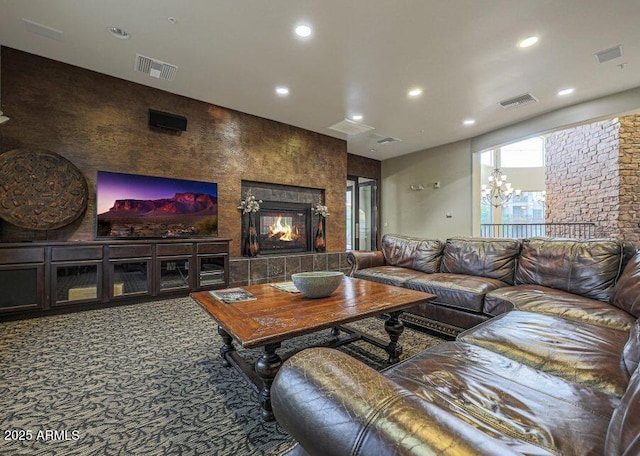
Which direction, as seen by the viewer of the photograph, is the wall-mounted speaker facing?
facing the viewer and to the right of the viewer

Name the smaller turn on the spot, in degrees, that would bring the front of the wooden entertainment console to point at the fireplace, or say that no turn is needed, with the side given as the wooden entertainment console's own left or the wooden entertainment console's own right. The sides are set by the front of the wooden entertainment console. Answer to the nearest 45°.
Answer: approximately 45° to the wooden entertainment console's own left

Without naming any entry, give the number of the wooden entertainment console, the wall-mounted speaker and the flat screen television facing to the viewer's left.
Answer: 0

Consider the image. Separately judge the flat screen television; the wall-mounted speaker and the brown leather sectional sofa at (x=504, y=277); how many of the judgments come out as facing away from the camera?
0

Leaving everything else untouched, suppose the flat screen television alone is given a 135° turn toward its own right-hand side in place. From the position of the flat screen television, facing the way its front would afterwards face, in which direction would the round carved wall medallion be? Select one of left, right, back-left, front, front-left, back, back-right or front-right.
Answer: front

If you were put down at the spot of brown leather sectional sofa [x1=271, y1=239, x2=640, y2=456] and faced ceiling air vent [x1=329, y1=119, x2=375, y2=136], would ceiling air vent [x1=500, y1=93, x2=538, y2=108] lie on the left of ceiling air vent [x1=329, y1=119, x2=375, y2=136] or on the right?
right

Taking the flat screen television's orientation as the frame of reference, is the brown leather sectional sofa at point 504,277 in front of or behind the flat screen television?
in front

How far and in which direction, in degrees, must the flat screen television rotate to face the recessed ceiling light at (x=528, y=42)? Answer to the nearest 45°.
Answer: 0° — it already faces it

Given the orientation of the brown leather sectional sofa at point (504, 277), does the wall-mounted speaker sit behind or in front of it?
in front

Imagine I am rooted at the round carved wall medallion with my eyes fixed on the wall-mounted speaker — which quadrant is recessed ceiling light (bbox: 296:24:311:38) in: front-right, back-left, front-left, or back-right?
front-right
